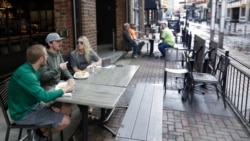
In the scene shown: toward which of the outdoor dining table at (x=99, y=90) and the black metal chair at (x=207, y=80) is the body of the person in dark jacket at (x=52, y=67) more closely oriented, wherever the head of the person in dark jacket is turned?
the outdoor dining table

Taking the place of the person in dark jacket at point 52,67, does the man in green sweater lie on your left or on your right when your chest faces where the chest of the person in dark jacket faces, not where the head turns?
on your right

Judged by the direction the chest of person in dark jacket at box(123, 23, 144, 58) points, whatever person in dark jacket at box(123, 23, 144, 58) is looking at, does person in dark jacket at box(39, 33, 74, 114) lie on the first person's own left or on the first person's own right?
on the first person's own right

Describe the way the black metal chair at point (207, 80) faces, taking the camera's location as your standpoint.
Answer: facing to the left of the viewer

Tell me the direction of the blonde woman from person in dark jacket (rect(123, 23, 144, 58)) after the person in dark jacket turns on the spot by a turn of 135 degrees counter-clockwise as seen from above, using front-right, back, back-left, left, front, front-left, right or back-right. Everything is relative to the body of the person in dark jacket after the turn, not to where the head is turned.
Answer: back-left

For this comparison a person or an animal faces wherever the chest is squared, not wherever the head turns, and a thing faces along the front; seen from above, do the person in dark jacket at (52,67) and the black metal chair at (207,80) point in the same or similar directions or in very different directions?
very different directions

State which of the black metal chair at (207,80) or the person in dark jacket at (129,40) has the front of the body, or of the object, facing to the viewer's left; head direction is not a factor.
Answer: the black metal chair

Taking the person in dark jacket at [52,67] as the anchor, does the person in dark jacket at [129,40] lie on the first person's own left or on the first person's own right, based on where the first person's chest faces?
on the first person's own left

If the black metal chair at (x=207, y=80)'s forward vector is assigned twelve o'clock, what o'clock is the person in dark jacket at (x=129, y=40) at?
The person in dark jacket is roughly at 2 o'clock from the black metal chair.

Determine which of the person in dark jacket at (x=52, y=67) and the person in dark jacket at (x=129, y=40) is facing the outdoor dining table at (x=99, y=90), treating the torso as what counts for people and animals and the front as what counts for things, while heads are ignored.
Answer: the person in dark jacket at (x=52, y=67)

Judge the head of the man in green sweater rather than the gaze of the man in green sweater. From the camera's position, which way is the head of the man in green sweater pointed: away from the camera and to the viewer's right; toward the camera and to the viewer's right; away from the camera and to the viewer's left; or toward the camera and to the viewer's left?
away from the camera and to the viewer's right

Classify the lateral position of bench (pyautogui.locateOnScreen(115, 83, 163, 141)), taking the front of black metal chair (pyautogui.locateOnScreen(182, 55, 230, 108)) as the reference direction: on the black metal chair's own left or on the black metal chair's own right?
on the black metal chair's own left

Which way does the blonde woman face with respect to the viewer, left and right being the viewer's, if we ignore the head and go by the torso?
facing the viewer and to the left of the viewer

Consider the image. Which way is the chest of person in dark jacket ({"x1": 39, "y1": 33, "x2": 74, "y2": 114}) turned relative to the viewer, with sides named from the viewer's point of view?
facing the viewer and to the right of the viewer
